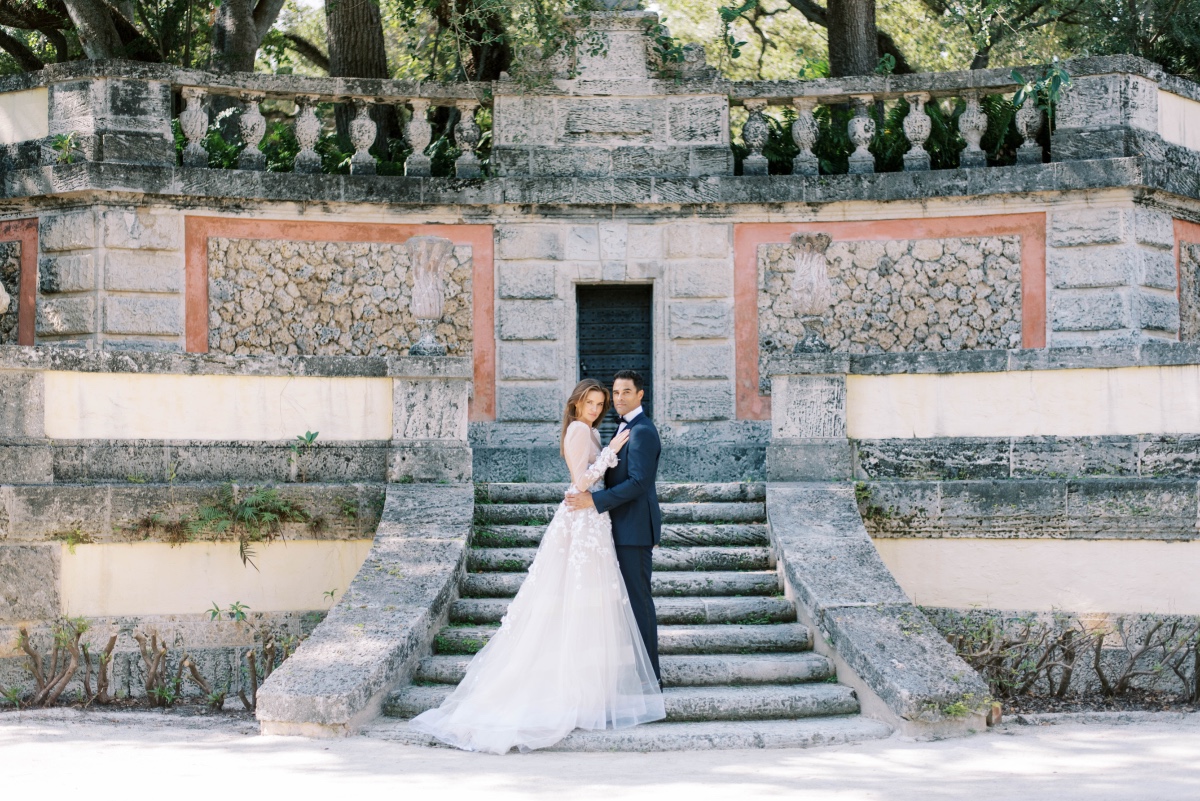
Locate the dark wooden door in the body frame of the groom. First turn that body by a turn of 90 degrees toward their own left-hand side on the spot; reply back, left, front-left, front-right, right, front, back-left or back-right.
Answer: back

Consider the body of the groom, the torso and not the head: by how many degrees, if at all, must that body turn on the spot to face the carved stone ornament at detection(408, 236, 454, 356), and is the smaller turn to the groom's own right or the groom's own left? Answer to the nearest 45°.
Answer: approximately 45° to the groom's own right

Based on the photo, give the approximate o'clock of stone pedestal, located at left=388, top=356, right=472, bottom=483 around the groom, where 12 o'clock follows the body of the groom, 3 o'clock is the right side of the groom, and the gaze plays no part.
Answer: The stone pedestal is roughly at 2 o'clock from the groom.

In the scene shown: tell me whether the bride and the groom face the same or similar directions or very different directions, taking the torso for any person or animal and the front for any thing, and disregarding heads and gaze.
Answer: very different directions

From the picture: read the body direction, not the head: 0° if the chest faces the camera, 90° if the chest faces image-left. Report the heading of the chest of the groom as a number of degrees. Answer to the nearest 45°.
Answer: approximately 90°

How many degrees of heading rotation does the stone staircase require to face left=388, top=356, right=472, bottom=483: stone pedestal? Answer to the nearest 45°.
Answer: approximately 135° to its right

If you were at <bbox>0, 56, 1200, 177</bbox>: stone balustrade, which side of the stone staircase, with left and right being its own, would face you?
back

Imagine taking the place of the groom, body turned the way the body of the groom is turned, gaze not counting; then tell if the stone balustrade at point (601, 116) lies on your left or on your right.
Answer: on your right

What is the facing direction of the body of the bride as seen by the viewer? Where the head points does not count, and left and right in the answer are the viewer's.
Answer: facing to the right of the viewer

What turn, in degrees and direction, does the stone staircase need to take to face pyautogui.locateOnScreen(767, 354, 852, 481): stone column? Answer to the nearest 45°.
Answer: approximately 135° to its left

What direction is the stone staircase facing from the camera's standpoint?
toward the camera
